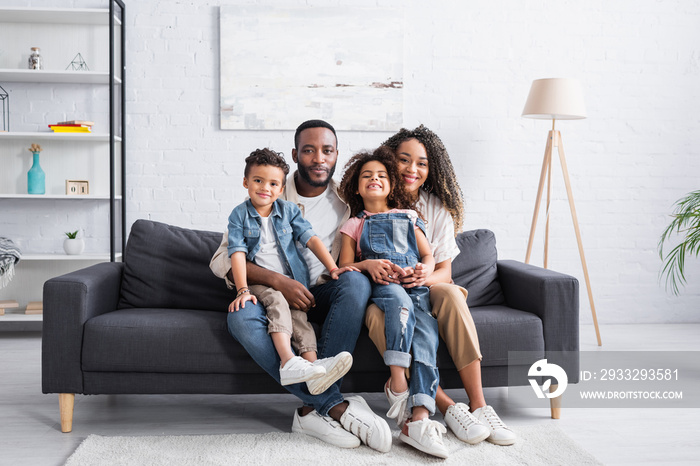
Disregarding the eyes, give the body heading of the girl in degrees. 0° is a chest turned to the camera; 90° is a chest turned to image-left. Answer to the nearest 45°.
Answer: approximately 0°

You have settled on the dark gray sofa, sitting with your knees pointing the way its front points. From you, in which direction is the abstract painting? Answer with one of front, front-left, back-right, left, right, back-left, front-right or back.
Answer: back

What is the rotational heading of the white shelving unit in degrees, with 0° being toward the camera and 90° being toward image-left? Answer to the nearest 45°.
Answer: approximately 0°

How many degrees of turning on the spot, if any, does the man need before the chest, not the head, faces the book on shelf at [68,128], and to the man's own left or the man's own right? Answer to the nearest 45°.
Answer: approximately 135° to the man's own right
